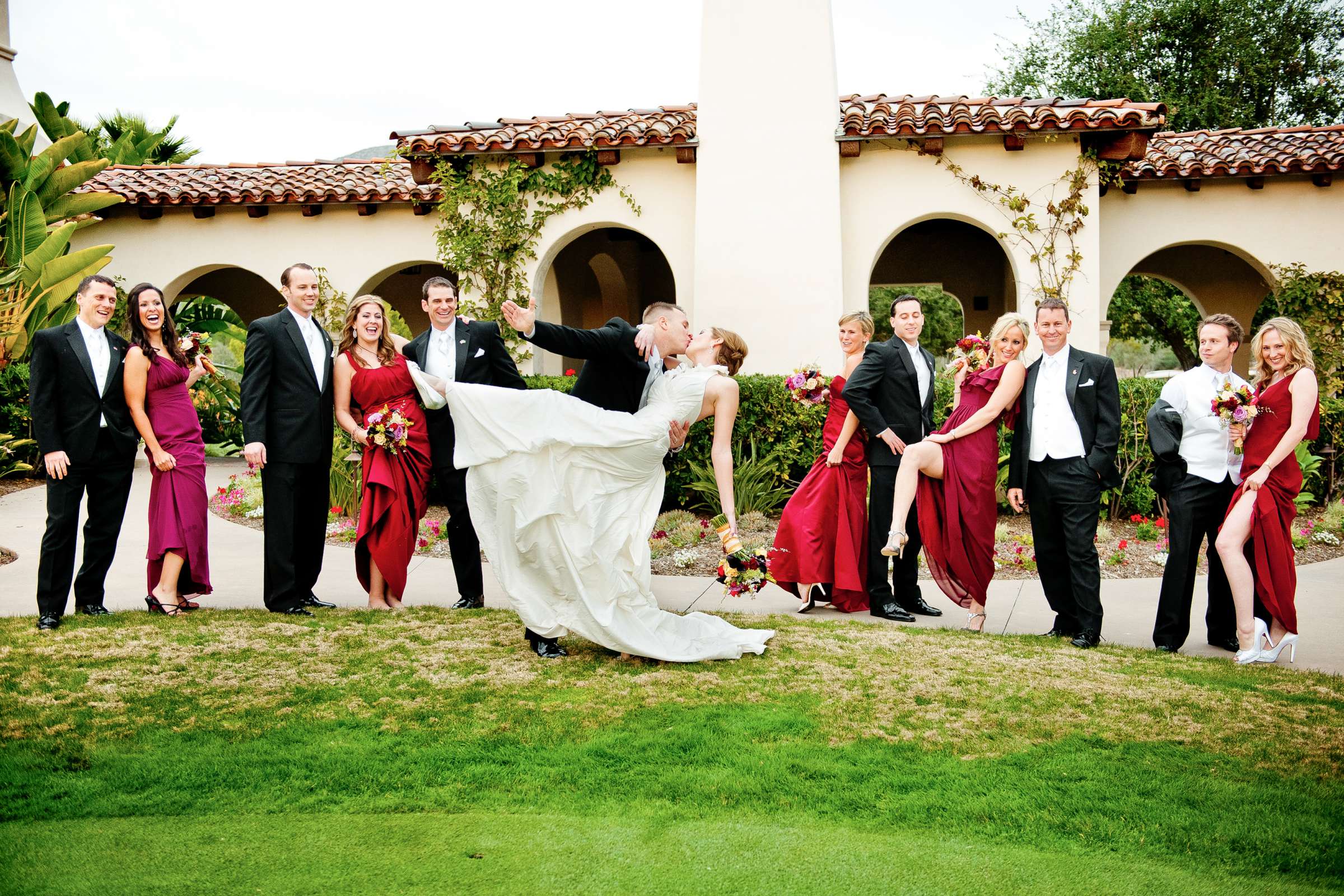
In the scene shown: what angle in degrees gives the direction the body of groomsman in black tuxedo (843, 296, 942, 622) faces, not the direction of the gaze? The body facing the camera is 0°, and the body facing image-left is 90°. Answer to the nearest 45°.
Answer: approximately 315°

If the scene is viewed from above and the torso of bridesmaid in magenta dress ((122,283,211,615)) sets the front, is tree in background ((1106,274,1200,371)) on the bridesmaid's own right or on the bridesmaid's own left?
on the bridesmaid's own left

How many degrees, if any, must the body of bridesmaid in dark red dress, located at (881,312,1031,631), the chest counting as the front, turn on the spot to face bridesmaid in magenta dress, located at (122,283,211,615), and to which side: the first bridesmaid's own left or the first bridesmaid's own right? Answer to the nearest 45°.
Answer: approximately 45° to the first bridesmaid's own right

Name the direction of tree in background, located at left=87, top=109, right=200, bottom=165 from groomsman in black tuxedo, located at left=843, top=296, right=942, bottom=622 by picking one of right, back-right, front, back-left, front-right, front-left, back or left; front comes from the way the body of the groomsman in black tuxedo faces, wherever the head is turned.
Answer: back

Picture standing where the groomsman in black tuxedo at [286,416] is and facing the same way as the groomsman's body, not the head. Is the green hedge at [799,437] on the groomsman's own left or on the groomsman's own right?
on the groomsman's own left

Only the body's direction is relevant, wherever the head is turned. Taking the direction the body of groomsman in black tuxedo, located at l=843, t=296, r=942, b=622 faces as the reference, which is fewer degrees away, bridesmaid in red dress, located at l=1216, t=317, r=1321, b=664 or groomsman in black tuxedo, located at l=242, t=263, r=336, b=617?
the bridesmaid in red dress

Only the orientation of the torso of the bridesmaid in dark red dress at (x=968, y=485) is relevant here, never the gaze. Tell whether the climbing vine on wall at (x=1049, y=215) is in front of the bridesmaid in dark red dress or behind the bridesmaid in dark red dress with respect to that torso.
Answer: behind

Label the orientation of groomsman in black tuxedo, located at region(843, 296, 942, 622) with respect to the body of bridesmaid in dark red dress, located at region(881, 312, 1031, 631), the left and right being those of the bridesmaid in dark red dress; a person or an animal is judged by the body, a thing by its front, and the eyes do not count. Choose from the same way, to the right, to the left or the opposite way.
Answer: to the left

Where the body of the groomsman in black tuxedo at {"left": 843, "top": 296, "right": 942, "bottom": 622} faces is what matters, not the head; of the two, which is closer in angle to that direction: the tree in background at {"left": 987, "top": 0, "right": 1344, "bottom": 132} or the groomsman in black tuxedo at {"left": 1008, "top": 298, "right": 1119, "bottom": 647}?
the groomsman in black tuxedo

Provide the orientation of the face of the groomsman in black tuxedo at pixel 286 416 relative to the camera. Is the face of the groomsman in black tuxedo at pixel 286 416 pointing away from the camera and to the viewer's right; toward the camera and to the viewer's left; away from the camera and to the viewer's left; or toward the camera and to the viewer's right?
toward the camera and to the viewer's right

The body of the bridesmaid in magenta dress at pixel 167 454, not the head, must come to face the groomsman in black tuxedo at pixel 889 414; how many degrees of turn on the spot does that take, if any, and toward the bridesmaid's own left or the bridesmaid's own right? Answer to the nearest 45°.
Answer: approximately 45° to the bridesmaid's own left

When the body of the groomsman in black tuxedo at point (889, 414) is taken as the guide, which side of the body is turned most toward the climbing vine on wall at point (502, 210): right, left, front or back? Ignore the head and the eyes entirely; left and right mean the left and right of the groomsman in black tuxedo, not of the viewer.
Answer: back

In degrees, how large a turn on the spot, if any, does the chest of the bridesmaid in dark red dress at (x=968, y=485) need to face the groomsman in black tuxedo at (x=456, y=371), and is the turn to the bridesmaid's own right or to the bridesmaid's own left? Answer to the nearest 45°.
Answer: approximately 45° to the bridesmaid's own right
